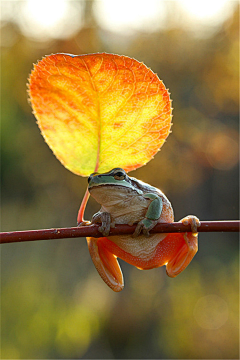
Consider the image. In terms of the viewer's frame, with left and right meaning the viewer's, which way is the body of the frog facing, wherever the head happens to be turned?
facing the viewer and to the left of the viewer
